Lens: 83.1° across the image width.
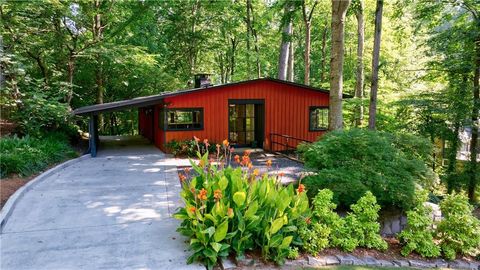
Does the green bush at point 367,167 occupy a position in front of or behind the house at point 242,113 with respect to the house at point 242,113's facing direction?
in front

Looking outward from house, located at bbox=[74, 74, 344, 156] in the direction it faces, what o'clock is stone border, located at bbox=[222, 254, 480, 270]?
The stone border is roughly at 12 o'clock from the house.

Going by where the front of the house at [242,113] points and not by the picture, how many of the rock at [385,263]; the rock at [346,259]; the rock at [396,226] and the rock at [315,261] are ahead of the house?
4

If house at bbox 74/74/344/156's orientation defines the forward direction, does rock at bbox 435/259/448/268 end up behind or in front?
in front

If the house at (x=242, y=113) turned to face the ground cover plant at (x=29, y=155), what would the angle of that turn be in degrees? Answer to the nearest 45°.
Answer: approximately 45° to its right

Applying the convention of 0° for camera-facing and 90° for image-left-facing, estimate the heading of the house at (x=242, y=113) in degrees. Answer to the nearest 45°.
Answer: approximately 0°

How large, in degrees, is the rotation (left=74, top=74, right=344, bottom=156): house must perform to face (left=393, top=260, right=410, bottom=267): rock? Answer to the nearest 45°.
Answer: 0° — it already faces it

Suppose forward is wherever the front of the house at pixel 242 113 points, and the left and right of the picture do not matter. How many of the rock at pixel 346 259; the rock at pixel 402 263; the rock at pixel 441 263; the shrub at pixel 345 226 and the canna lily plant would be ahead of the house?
5

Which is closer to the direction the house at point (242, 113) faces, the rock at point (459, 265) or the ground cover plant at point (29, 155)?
the rock

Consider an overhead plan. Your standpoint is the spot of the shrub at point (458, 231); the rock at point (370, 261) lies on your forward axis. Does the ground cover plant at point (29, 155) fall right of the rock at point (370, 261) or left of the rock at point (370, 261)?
right

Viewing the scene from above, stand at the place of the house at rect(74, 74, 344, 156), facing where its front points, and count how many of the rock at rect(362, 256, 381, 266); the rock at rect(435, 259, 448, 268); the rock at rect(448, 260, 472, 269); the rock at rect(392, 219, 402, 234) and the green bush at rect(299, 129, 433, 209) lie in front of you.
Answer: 5

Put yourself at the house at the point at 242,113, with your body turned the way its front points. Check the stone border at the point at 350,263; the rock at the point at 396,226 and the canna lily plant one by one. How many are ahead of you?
3

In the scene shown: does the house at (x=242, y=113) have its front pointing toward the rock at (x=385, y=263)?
yes
